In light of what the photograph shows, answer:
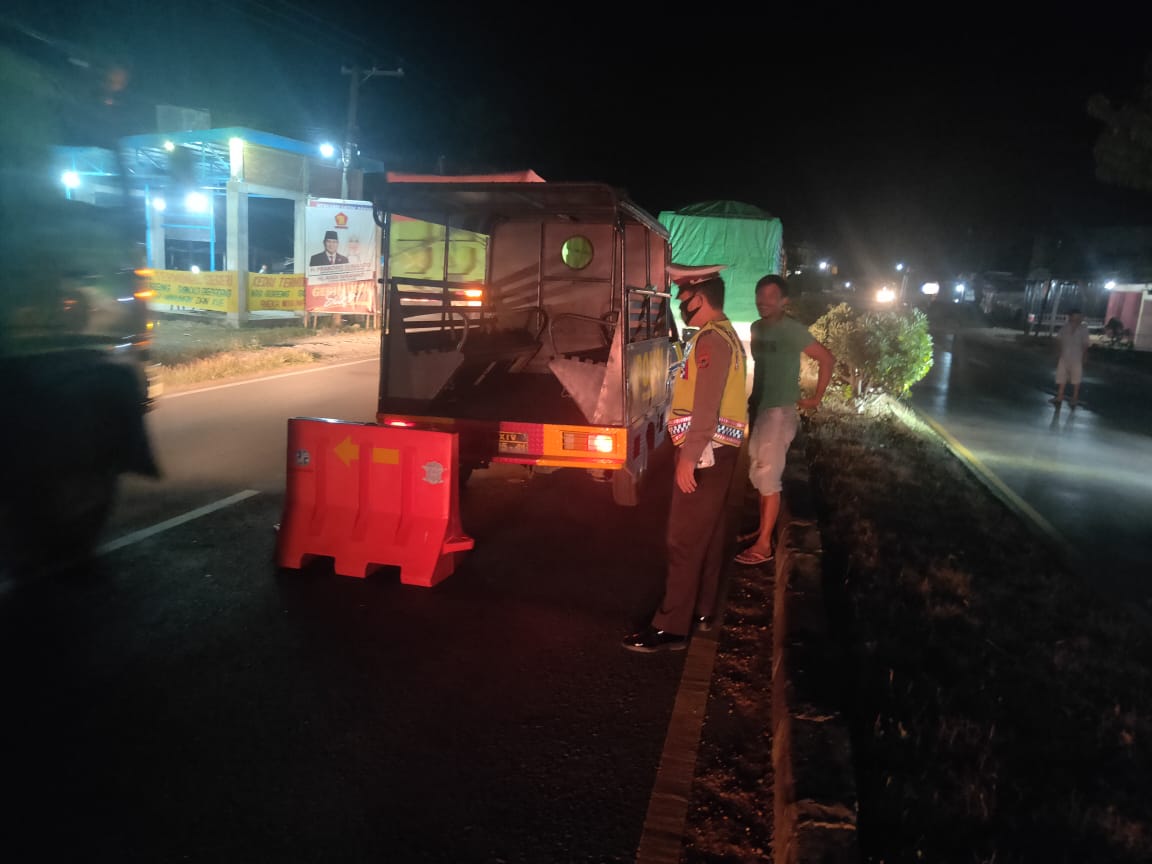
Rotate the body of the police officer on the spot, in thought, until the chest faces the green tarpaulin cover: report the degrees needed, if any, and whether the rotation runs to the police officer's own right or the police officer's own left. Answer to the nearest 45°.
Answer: approximately 90° to the police officer's own right

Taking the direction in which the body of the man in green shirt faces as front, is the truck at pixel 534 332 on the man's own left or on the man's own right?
on the man's own right

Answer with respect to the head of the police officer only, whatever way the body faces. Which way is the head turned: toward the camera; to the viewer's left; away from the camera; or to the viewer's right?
to the viewer's left

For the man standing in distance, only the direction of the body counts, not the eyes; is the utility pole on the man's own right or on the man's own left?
on the man's own right

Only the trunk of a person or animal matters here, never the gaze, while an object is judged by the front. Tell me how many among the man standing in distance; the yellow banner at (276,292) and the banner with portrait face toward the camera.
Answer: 3

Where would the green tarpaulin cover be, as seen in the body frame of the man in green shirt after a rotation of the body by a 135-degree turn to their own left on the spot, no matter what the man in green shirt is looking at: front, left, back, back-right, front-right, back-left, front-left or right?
left

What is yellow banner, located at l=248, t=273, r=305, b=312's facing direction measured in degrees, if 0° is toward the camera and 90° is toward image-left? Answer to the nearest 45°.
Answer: approximately 0°

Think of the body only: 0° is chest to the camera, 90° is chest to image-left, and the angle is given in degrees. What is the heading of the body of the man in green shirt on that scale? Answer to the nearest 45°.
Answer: approximately 45°

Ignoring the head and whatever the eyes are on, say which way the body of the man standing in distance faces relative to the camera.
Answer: toward the camera

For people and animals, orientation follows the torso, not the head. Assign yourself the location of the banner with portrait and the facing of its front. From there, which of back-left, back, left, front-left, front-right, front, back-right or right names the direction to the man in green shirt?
front

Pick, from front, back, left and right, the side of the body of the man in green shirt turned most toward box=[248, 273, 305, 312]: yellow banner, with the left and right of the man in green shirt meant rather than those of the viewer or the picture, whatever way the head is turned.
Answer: right

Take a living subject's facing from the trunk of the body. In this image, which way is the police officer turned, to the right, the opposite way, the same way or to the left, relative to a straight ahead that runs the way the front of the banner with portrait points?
to the right

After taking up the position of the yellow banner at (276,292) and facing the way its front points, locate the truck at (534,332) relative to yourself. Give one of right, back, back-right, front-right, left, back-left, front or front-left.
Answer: front

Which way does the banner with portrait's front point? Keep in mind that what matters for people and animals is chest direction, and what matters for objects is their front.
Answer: toward the camera
